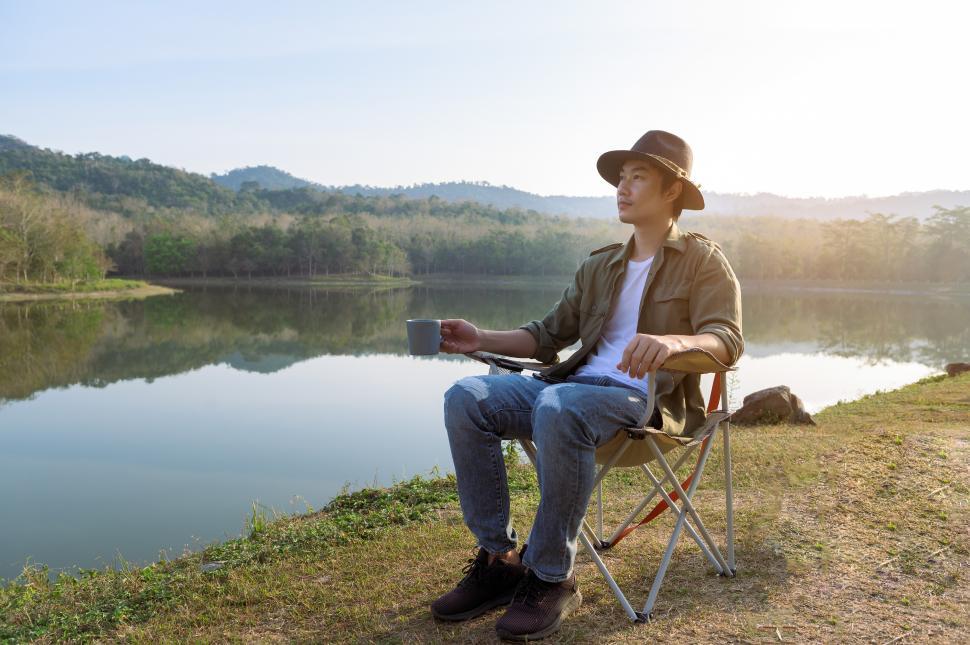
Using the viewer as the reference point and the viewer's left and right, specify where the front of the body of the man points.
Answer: facing the viewer and to the left of the viewer

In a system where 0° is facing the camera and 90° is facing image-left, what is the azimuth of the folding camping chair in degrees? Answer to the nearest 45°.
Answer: approximately 45°

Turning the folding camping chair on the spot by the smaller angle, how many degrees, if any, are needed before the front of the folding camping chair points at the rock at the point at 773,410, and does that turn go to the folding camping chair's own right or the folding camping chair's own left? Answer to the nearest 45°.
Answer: approximately 135° to the folding camping chair's own right

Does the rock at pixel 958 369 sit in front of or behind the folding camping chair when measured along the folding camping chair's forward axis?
behind

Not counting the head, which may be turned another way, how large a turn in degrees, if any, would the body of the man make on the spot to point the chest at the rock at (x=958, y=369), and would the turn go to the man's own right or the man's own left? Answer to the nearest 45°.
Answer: approximately 180°
